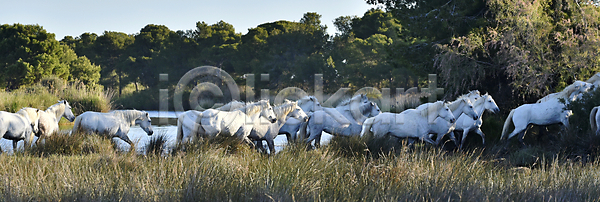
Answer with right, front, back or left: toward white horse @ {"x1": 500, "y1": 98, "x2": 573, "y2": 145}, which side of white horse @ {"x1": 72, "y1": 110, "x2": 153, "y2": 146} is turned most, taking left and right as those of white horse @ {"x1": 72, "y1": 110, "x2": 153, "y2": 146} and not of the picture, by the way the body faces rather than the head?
front

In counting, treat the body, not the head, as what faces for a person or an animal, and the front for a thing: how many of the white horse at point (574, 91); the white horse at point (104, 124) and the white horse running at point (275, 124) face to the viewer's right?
3

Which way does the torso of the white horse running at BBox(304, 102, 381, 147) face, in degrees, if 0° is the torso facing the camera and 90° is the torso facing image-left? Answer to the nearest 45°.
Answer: approximately 270°

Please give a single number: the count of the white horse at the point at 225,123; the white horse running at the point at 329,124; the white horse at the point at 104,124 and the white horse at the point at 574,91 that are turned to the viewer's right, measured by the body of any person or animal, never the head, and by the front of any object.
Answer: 4

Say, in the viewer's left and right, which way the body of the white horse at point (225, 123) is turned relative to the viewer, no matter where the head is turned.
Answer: facing to the right of the viewer

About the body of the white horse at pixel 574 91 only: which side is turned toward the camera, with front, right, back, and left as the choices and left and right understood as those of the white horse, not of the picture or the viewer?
right

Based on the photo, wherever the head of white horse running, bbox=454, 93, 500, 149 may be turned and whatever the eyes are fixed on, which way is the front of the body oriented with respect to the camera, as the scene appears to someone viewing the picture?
to the viewer's right

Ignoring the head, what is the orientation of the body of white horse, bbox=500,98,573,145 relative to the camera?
to the viewer's right

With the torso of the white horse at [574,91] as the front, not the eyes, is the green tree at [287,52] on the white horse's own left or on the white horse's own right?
on the white horse's own left

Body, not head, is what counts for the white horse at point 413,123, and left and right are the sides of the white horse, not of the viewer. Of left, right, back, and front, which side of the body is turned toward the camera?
right

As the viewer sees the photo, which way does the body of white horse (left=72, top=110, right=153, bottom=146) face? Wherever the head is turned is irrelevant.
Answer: to the viewer's right

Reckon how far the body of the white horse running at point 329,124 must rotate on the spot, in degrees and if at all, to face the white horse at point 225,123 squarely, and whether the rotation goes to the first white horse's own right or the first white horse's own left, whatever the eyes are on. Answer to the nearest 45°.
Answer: approximately 135° to the first white horse's own right

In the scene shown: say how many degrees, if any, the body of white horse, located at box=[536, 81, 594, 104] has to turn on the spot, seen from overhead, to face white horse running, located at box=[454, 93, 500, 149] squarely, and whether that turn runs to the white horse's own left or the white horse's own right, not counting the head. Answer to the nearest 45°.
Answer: approximately 180°

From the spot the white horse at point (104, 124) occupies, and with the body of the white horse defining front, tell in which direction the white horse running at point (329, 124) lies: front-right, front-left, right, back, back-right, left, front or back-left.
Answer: front

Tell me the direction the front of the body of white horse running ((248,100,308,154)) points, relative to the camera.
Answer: to the viewer's right

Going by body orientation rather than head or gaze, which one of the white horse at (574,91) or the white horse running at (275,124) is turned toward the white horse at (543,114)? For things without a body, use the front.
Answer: the white horse running
